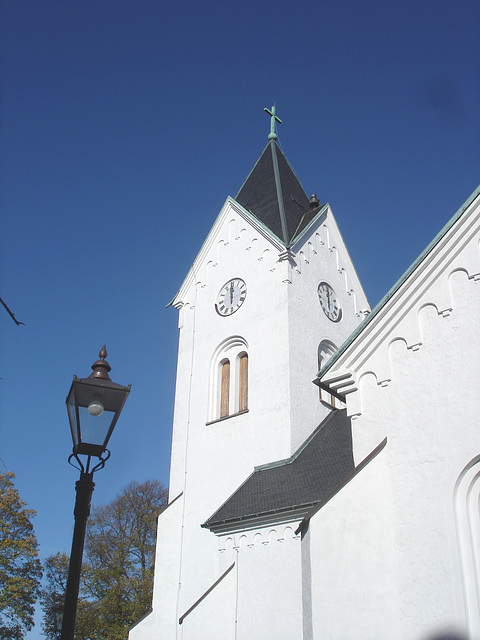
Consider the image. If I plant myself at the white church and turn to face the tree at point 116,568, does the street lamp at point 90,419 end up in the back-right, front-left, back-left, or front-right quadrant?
back-left

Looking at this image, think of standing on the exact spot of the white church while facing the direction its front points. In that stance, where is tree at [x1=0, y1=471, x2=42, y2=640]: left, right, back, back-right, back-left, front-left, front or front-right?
front

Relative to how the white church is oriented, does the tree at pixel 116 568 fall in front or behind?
in front

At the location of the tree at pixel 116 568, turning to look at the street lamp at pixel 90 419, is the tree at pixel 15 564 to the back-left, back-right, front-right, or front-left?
front-right

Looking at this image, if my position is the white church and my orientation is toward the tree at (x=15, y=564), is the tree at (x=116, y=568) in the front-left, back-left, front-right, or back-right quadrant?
front-right

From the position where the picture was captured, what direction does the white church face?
facing away from the viewer and to the left of the viewer
